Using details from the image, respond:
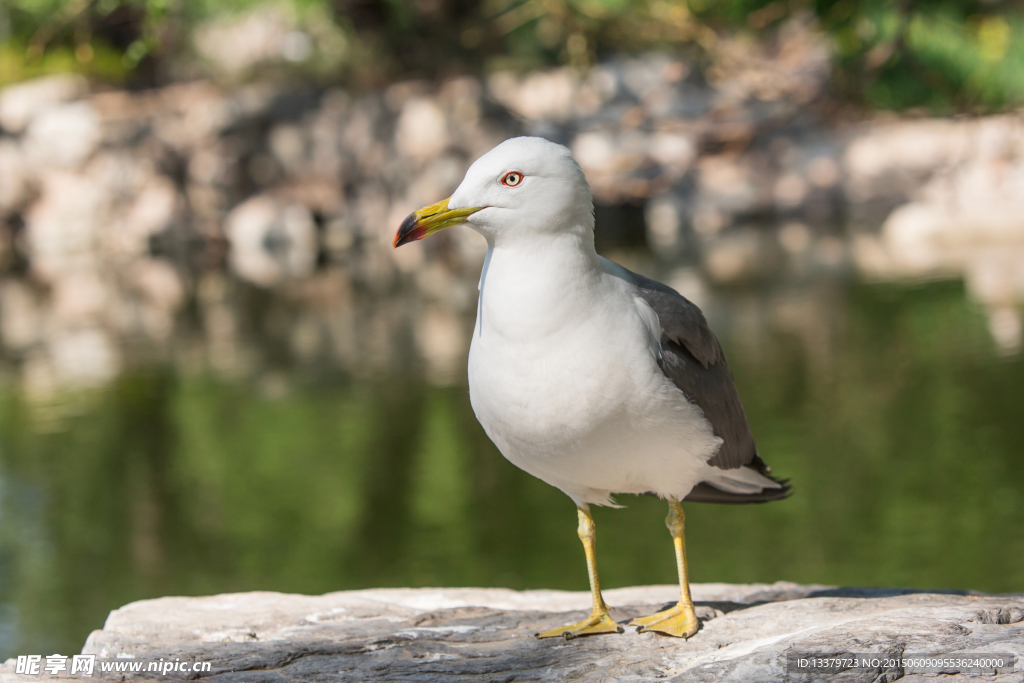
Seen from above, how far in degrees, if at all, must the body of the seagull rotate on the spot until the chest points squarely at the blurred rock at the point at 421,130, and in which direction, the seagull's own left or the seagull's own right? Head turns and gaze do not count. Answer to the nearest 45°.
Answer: approximately 135° to the seagull's own right

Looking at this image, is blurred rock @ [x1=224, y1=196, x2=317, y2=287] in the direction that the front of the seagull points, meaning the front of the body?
no

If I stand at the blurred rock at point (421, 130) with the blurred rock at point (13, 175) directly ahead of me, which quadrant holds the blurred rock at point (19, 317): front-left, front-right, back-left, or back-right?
front-left

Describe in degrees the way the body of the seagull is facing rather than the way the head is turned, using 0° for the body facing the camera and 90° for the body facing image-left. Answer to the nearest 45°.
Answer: approximately 45°

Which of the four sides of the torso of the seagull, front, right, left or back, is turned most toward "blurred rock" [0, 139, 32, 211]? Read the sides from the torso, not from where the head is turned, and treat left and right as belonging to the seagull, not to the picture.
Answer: right

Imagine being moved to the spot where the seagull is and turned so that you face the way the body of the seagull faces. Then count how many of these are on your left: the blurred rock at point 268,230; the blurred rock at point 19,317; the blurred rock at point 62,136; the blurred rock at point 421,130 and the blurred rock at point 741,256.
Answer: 0

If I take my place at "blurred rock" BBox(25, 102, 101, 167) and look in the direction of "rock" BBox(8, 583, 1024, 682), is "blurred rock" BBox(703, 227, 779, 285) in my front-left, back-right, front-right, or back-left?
front-left

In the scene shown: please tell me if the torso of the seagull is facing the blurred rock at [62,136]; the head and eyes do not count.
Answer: no

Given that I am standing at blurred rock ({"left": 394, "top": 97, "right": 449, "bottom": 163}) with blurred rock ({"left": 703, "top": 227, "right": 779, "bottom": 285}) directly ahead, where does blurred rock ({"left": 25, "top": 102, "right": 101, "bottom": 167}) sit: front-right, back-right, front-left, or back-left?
back-right

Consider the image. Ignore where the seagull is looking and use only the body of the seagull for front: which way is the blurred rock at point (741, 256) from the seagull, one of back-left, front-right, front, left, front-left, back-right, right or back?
back-right

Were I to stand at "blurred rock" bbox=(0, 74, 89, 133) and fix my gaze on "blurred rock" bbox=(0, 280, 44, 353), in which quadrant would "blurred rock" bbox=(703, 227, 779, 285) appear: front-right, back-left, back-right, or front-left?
front-left
